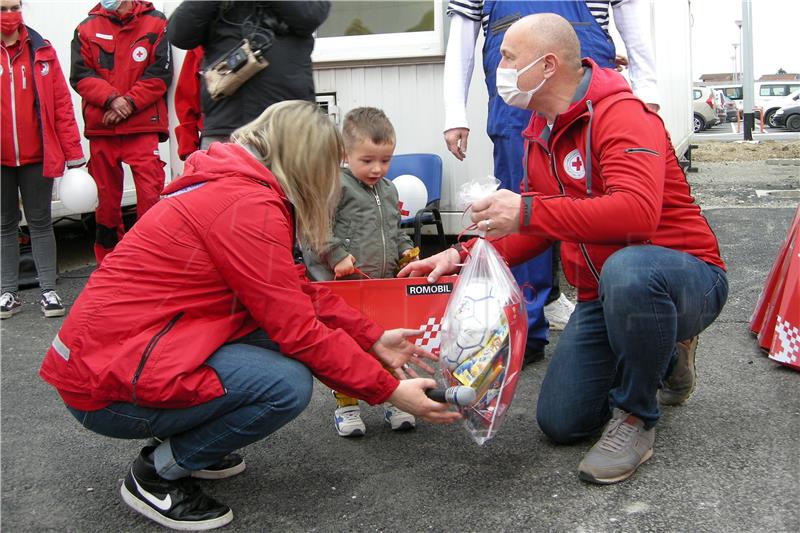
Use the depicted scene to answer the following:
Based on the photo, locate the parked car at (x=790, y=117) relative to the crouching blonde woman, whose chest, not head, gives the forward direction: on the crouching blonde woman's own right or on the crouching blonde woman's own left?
on the crouching blonde woman's own left

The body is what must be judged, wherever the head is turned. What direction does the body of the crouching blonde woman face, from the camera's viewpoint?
to the viewer's right

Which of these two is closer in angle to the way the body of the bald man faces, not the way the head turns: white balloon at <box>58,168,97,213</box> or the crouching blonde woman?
the crouching blonde woman

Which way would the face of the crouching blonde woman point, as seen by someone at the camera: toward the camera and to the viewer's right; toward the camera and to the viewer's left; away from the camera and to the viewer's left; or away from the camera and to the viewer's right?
away from the camera and to the viewer's right

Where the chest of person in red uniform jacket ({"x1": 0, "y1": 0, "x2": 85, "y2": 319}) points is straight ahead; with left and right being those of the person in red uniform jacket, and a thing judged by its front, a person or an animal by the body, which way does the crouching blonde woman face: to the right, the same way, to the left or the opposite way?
to the left
